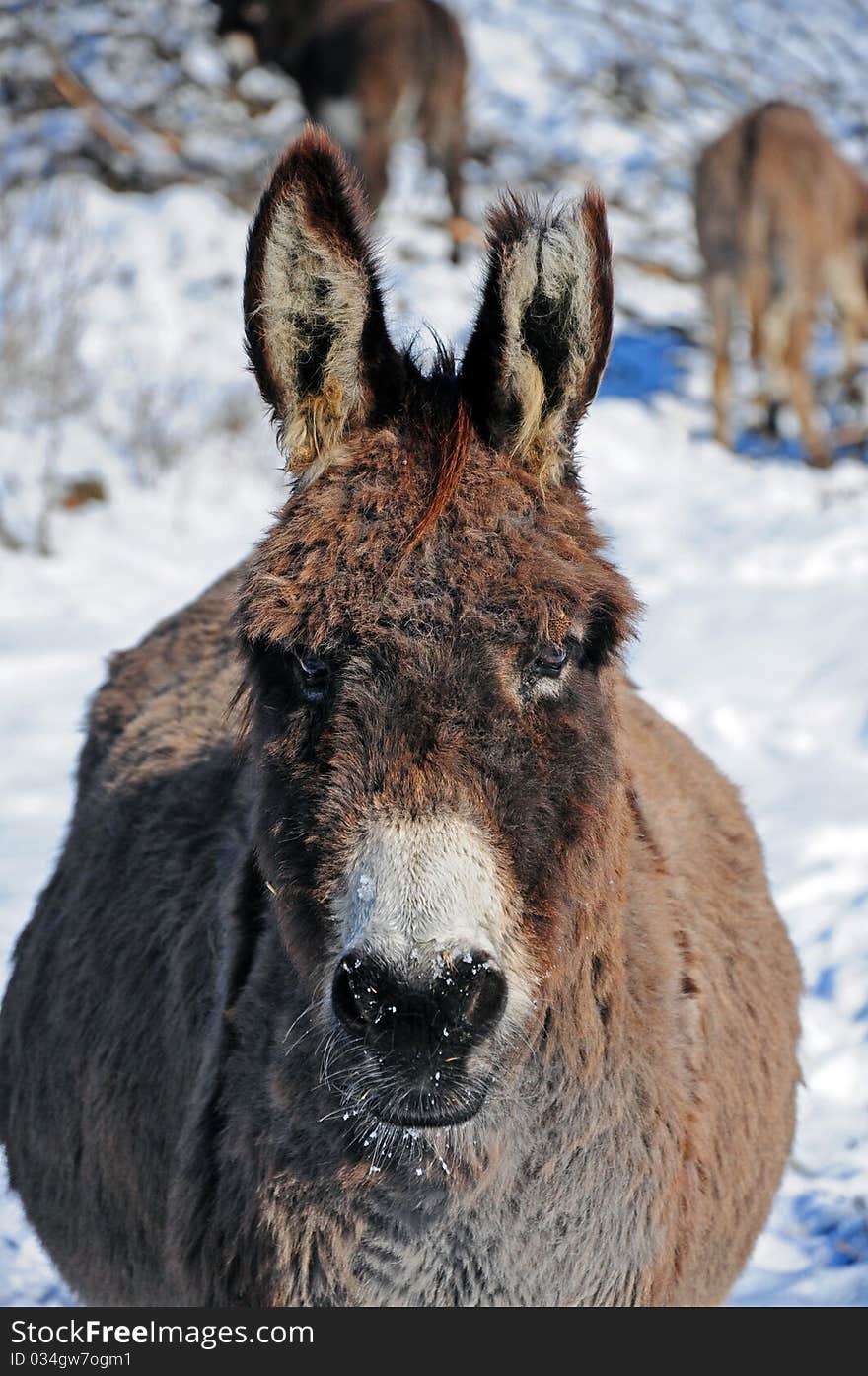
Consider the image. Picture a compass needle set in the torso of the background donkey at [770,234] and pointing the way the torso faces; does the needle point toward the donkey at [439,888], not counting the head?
no

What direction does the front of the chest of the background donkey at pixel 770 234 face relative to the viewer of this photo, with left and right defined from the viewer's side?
facing away from the viewer and to the right of the viewer

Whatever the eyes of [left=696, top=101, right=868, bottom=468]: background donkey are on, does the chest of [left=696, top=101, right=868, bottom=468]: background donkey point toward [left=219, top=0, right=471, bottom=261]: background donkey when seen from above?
no

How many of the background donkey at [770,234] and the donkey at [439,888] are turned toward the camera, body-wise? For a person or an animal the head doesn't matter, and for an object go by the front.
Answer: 1

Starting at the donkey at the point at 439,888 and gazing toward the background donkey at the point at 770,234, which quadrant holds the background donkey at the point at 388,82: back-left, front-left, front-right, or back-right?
front-left

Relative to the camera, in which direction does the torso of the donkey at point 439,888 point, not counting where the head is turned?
toward the camera

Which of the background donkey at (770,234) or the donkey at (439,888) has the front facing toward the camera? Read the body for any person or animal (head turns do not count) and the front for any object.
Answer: the donkey

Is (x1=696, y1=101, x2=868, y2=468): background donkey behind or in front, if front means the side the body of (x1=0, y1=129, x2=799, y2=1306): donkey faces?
behind
